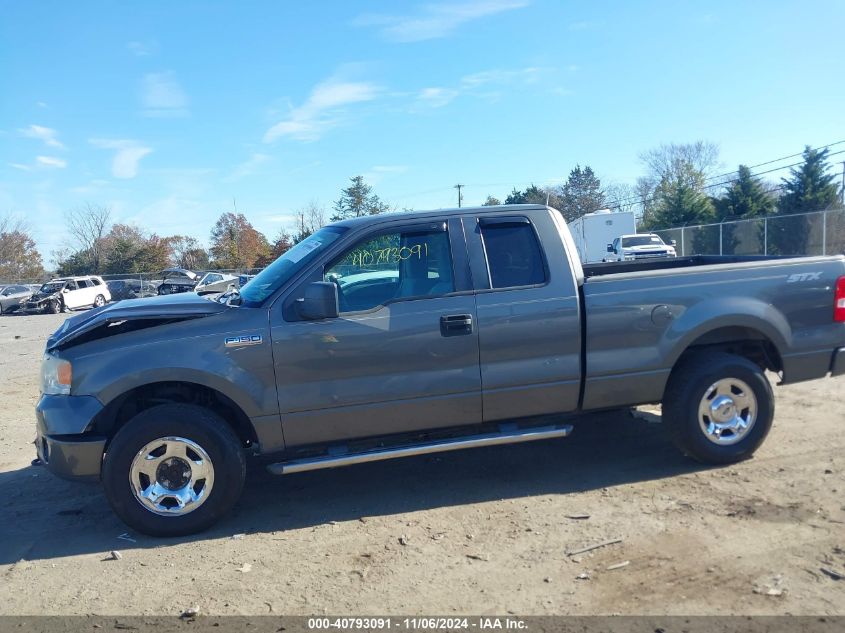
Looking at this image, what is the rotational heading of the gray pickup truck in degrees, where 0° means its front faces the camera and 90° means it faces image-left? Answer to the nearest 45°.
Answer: approximately 90°

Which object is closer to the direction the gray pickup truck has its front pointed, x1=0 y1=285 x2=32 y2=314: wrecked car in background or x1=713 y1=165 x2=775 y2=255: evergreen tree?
the wrecked car in background

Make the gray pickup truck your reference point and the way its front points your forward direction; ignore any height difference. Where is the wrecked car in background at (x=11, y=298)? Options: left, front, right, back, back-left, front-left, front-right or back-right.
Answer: front-right

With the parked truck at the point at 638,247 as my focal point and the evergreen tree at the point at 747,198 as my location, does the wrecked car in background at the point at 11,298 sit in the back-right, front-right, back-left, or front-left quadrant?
front-right

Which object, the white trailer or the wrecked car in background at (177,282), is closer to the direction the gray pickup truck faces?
the wrecked car in background

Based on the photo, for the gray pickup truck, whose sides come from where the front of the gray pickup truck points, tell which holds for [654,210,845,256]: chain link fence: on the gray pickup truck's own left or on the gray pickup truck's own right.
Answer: on the gray pickup truck's own right

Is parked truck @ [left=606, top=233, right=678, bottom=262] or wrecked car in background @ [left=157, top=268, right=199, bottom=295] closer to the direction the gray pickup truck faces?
the wrecked car in background

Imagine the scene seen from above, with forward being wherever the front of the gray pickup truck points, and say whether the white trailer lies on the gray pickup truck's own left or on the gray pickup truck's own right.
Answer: on the gray pickup truck's own right

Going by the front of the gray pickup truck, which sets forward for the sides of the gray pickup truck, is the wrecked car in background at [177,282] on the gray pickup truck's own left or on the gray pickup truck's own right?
on the gray pickup truck's own right

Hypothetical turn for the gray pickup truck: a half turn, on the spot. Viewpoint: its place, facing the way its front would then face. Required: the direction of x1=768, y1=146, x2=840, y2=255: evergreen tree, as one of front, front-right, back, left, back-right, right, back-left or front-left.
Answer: front-left

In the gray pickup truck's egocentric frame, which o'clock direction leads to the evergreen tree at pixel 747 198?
The evergreen tree is roughly at 4 o'clock from the gray pickup truck.
